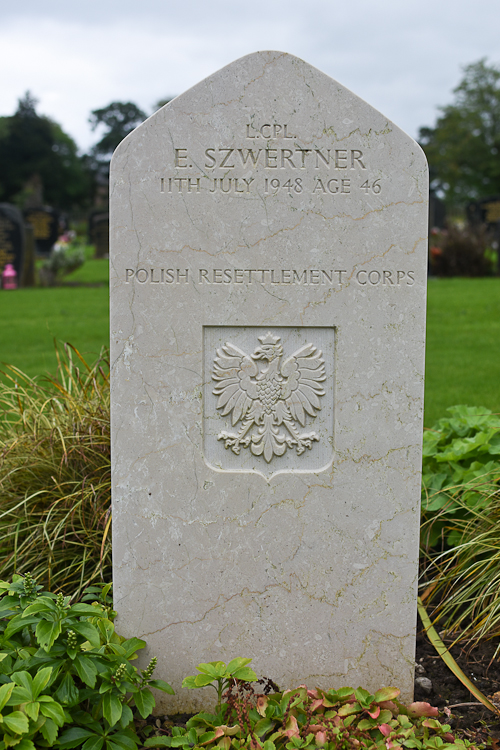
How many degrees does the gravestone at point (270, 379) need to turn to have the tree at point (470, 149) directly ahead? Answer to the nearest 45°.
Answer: approximately 180°

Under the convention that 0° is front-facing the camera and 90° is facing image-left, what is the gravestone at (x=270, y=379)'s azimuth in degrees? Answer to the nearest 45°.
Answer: approximately 0°

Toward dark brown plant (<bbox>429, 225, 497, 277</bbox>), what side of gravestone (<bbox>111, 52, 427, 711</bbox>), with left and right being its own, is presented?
back

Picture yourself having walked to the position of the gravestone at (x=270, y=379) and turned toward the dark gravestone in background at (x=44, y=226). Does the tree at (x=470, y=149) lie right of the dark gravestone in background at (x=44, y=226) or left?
right

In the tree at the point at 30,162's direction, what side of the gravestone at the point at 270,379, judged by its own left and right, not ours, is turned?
back

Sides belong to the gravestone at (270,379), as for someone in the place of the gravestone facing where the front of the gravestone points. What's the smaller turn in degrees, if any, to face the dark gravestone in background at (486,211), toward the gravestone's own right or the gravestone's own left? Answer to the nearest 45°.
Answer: approximately 180°
